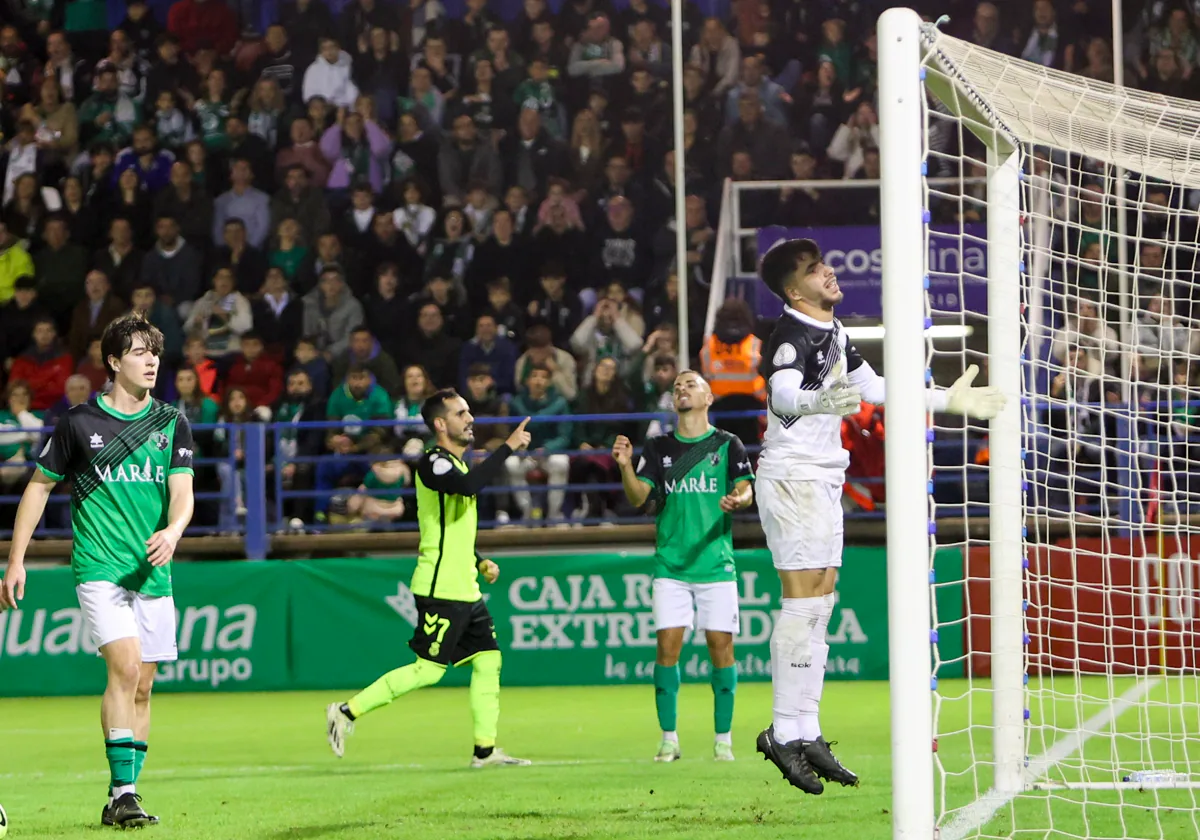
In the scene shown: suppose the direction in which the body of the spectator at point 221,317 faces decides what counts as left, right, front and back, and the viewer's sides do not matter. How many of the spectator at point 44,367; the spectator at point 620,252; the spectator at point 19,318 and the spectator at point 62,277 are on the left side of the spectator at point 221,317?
1

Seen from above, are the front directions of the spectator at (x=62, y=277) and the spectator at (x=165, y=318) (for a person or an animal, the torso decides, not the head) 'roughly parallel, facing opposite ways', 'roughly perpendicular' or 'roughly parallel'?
roughly parallel

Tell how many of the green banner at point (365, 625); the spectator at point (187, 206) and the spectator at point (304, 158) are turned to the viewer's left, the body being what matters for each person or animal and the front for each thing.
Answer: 0

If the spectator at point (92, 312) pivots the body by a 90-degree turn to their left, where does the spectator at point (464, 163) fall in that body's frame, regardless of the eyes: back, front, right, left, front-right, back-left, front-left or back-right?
front

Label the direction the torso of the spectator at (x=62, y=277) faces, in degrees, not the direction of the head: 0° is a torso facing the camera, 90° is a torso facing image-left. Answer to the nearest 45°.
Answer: approximately 0°

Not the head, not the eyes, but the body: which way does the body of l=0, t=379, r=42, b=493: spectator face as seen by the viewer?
toward the camera

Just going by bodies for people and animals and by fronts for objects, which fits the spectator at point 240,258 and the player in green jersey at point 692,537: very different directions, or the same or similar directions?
same or similar directions

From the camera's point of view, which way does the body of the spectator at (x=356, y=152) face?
toward the camera

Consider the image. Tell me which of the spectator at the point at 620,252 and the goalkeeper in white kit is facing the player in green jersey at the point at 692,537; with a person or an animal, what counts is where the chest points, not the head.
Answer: the spectator

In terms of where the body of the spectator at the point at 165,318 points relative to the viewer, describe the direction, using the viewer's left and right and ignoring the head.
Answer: facing the viewer

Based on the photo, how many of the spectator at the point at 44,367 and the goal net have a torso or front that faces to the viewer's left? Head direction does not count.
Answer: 1

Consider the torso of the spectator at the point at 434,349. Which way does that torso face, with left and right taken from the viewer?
facing the viewer

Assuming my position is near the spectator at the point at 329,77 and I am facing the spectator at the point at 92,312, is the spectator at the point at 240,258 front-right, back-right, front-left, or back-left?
front-left

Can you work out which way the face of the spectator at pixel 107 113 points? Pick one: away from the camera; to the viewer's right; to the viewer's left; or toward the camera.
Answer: toward the camera

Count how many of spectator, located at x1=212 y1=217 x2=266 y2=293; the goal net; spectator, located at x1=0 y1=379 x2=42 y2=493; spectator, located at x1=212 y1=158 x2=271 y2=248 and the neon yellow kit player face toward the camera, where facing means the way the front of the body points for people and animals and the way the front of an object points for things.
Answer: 3
